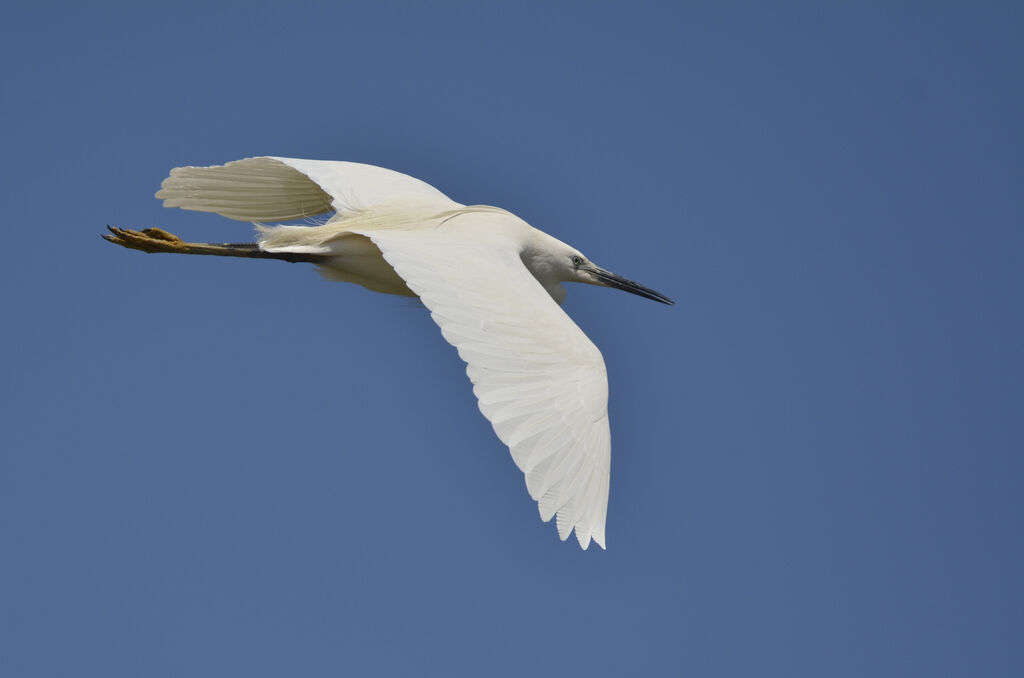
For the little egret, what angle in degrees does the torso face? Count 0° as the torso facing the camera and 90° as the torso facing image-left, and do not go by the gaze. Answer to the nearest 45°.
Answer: approximately 270°
